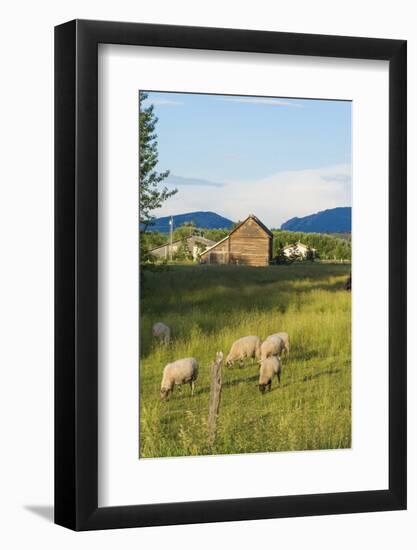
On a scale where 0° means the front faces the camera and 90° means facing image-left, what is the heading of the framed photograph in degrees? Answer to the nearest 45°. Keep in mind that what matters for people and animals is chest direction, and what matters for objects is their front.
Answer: approximately 315°
